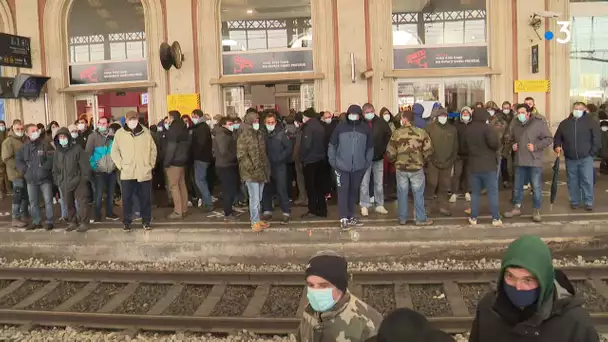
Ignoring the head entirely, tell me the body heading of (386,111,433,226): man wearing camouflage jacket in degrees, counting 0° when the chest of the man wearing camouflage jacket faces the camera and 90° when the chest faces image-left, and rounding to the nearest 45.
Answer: approximately 180°

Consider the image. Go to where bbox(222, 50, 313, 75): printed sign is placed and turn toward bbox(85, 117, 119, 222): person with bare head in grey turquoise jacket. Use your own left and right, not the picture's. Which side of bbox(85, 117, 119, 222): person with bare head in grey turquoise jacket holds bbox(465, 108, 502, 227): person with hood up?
left

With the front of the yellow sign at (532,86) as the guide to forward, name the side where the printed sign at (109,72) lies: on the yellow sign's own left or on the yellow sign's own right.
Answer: on the yellow sign's own right

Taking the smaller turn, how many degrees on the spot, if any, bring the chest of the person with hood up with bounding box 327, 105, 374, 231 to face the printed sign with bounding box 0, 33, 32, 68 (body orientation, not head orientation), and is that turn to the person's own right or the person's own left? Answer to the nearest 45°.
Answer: approximately 135° to the person's own right

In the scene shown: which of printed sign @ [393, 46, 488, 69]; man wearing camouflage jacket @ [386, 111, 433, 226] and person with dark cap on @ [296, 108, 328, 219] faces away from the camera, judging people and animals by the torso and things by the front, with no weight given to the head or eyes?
the man wearing camouflage jacket

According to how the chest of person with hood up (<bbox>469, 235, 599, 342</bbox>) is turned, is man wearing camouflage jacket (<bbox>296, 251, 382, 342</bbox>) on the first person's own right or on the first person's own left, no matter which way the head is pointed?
on the first person's own right

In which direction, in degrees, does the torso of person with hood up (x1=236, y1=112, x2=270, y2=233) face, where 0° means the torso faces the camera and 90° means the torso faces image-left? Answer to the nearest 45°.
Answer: approximately 315°

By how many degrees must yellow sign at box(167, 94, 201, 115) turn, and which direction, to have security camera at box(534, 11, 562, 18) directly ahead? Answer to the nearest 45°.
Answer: approximately 90° to its left

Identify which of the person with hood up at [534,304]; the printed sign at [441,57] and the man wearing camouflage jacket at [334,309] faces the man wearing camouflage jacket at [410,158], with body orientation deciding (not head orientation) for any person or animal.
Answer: the printed sign

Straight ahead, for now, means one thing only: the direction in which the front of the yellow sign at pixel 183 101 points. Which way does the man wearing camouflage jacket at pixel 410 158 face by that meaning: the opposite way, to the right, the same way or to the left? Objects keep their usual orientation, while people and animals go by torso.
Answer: the opposite way
